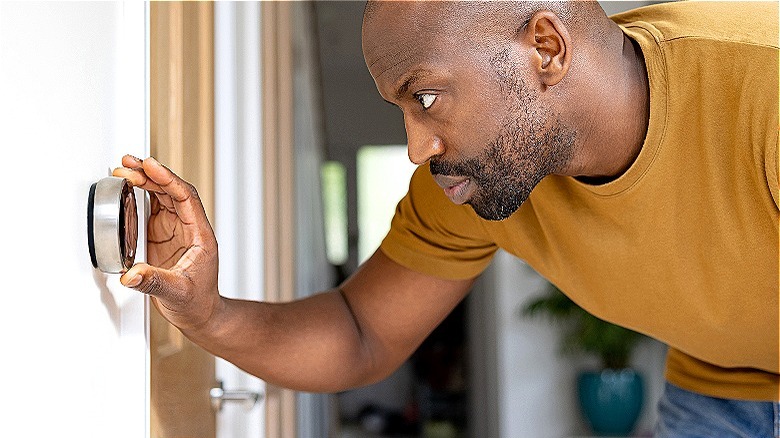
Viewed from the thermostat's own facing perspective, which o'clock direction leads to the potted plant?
The potted plant is roughly at 10 o'clock from the thermostat.

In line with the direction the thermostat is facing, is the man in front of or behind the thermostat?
in front

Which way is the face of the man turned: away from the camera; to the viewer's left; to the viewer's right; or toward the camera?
to the viewer's left

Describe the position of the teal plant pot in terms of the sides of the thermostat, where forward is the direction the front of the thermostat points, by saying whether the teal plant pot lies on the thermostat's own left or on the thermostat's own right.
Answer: on the thermostat's own left

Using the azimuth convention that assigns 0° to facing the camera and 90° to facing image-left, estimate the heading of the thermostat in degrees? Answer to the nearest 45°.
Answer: approximately 270°
